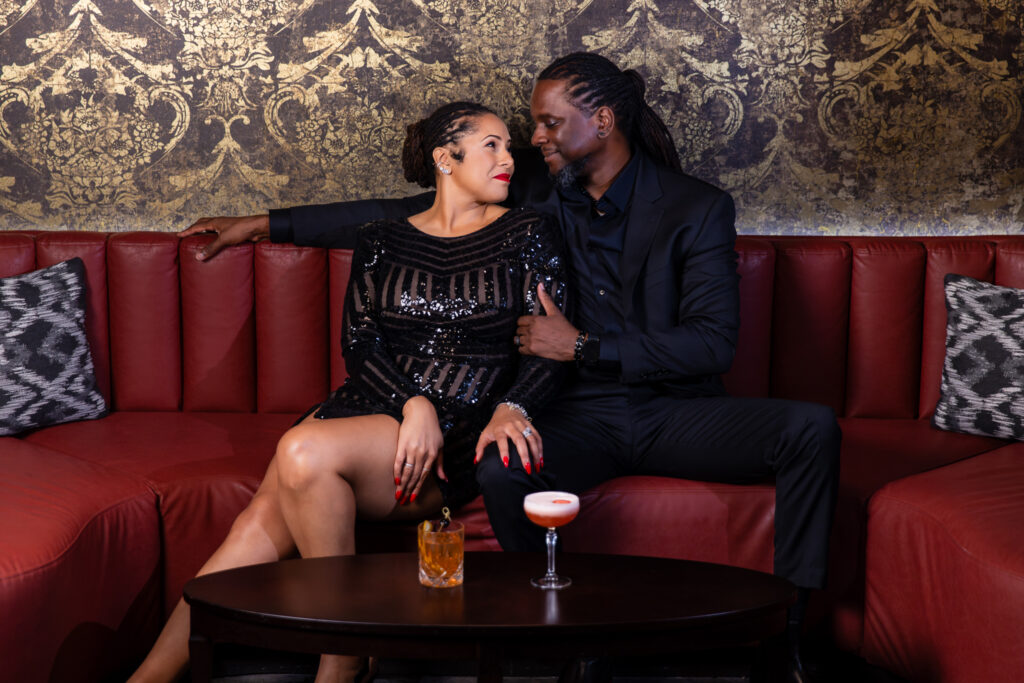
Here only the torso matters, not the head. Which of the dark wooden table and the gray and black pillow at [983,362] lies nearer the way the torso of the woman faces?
the dark wooden table

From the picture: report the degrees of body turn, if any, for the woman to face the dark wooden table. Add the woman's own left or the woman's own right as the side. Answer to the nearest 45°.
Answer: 0° — they already face it

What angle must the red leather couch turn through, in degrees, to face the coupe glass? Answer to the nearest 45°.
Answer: approximately 45° to its left

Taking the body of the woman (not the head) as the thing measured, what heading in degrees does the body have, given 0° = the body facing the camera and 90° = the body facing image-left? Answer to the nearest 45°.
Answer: approximately 0°

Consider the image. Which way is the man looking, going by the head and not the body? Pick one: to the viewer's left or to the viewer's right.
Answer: to the viewer's left

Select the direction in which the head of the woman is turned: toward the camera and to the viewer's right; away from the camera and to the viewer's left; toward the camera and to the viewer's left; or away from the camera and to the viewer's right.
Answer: toward the camera and to the viewer's right

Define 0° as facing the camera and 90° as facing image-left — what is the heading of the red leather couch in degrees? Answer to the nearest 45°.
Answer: approximately 0°

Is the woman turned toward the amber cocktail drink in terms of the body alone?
yes

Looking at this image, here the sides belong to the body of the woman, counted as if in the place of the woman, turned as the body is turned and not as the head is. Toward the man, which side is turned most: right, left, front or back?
left

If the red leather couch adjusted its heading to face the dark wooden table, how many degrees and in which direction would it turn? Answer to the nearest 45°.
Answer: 0° — it already faces it

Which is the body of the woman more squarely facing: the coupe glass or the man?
the coupe glass
